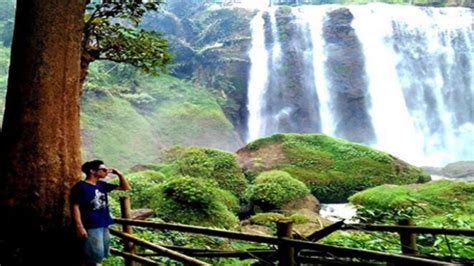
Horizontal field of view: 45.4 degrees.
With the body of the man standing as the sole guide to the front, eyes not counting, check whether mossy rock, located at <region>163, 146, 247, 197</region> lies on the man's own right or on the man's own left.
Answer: on the man's own left

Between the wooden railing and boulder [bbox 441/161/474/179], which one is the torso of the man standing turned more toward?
the wooden railing

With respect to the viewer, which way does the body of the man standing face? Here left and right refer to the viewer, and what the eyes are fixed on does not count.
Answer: facing the viewer and to the right of the viewer

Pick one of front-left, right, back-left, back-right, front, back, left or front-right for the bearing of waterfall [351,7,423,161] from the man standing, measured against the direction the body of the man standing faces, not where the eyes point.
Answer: left

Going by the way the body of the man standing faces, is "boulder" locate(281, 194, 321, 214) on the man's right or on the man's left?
on the man's left

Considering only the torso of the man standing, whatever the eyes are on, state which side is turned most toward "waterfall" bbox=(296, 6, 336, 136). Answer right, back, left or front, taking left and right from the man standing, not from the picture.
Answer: left

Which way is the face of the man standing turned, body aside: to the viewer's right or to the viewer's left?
to the viewer's right

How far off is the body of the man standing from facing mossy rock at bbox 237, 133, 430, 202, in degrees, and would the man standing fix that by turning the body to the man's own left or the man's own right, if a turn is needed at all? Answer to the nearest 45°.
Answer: approximately 90° to the man's own left

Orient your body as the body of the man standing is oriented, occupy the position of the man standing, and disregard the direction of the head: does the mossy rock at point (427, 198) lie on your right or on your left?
on your left

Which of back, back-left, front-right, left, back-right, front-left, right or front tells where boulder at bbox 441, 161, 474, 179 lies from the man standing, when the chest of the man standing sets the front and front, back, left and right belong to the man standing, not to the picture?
left
